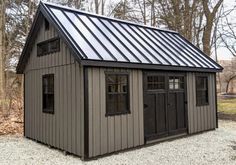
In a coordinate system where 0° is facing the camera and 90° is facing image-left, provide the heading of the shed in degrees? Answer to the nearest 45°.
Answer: approximately 315°
